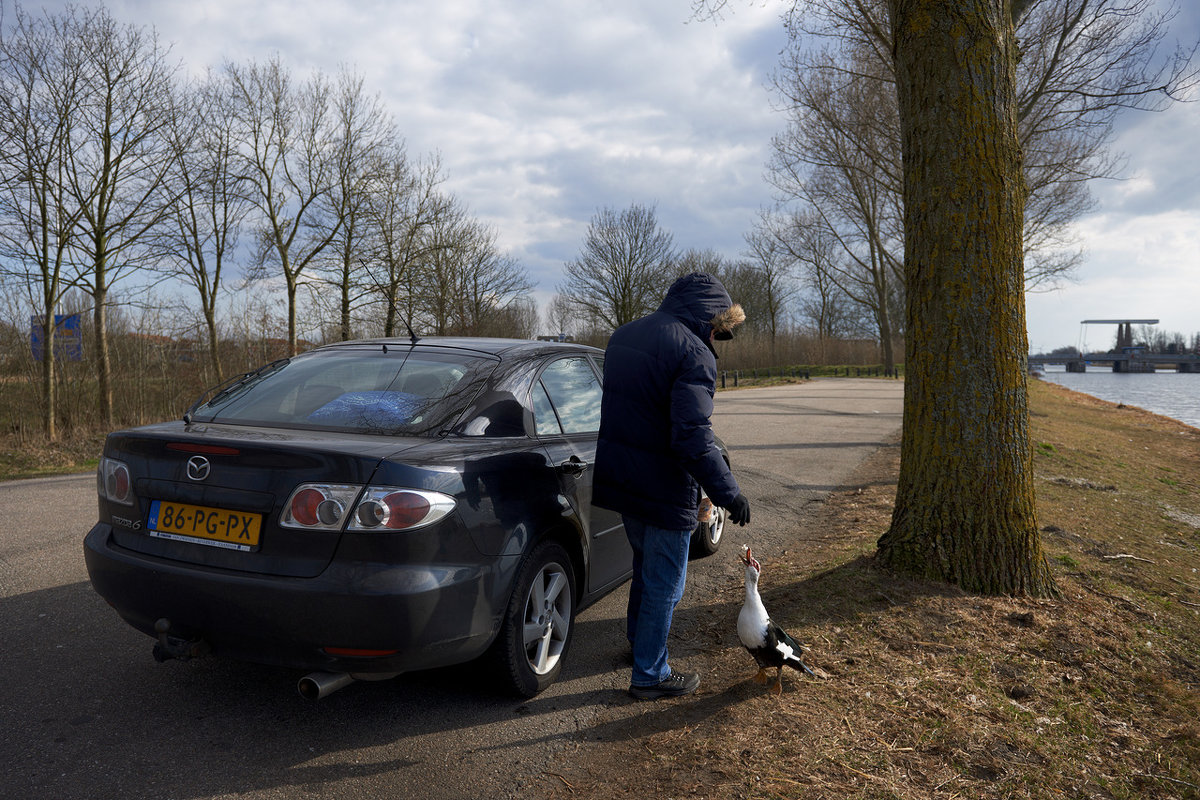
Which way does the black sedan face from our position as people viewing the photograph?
facing away from the viewer and to the right of the viewer
